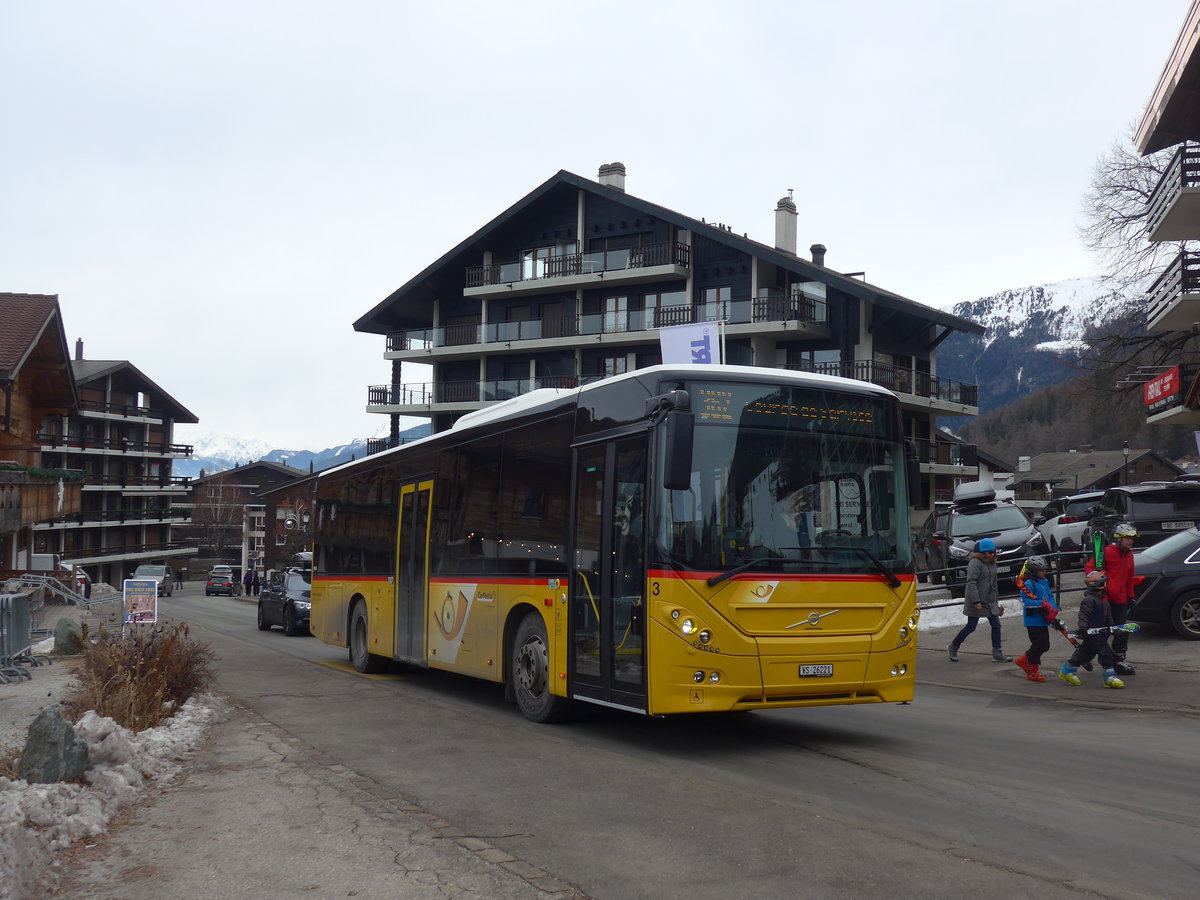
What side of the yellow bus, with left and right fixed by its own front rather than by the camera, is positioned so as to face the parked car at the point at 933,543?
left

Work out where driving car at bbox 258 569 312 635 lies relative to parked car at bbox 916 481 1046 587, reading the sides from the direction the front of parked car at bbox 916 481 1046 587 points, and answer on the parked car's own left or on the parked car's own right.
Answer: on the parked car's own right

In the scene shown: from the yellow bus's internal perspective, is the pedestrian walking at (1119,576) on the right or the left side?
on its left

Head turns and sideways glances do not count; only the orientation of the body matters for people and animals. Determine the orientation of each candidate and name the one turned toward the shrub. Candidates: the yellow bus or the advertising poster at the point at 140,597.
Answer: the advertising poster

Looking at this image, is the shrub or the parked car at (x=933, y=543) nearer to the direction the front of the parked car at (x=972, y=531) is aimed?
the shrub

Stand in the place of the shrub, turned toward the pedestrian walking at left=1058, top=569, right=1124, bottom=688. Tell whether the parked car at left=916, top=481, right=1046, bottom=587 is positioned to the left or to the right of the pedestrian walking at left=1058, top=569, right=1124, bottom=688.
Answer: left

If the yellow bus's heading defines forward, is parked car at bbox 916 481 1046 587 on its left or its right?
on its left

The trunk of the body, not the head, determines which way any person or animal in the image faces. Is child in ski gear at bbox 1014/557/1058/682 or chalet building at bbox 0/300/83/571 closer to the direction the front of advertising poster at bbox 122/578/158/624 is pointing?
the child in ski gear

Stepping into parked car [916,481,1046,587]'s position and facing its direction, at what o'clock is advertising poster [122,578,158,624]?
The advertising poster is roughly at 3 o'clock from the parked car.

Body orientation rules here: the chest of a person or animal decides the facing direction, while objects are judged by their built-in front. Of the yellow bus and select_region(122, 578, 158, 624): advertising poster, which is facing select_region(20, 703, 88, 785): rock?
the advertising poster

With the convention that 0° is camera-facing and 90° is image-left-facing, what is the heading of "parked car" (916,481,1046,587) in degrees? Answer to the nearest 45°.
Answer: approximately 315°

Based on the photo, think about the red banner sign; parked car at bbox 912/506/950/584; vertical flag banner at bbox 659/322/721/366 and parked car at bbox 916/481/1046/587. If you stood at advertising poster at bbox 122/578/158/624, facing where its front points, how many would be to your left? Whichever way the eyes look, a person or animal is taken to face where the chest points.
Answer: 4
